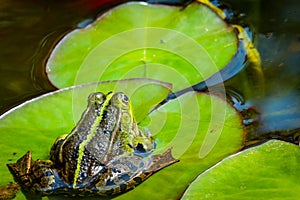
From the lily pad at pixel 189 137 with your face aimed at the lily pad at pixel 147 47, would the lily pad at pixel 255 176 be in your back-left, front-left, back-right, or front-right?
back-right

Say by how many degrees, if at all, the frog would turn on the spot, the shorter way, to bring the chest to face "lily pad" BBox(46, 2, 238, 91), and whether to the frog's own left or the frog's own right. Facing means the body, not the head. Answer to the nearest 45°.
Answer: approximately 45° to the frog's own right

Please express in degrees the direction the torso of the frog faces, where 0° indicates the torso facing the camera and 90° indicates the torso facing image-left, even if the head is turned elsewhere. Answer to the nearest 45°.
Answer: approximately 180°

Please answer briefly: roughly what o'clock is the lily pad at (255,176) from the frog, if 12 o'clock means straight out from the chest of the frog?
The lily pad is roughly at 4 o'clock from the frog.
